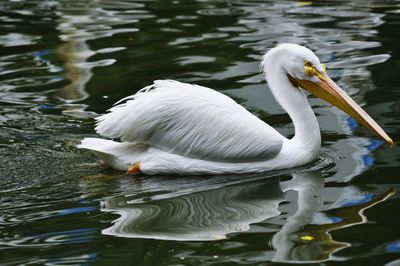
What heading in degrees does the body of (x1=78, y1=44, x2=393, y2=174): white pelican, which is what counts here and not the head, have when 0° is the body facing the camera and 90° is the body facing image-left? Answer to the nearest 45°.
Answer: approximately 270°
